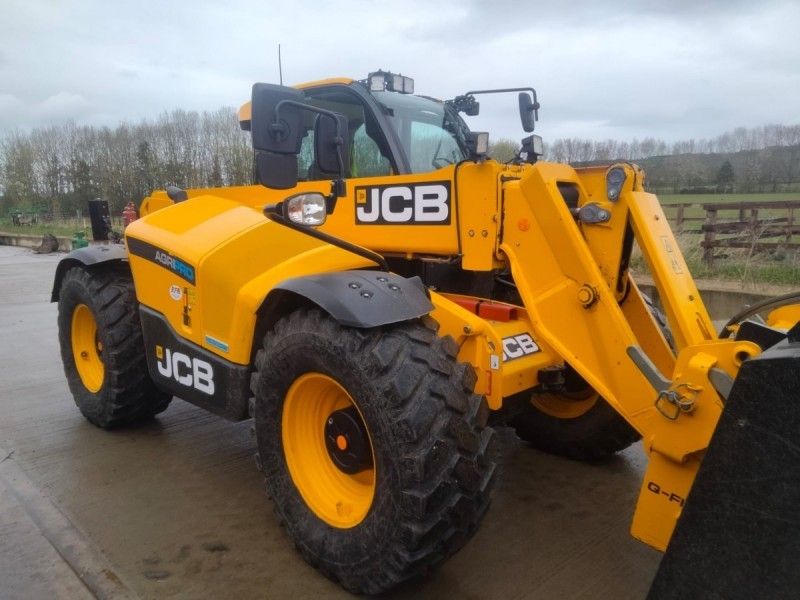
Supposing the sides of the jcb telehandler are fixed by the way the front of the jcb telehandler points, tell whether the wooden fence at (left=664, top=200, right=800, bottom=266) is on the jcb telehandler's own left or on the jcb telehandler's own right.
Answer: on the jcb telehandler's own left

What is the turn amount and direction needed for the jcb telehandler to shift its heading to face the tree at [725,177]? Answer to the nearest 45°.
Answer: approximately 90° to its left

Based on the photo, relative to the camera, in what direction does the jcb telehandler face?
facing the viewer and to the right of the viewer
